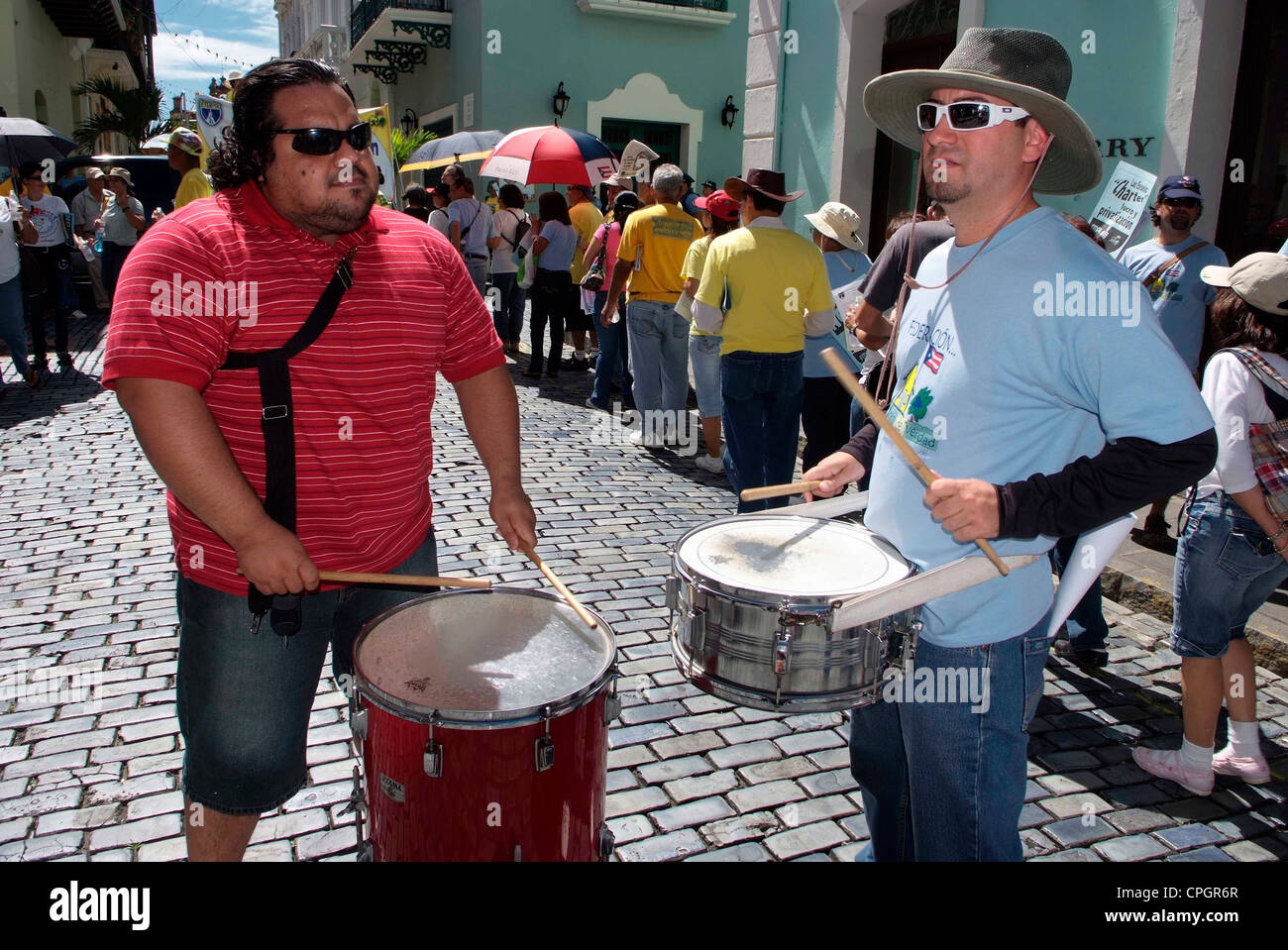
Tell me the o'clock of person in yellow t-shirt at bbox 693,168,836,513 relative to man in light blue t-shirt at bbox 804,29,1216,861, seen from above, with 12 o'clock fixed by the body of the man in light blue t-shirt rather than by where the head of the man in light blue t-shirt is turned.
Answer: The person in yellow t-shirt is roughly at 4 o'clock from the man in light blue t-shirt.

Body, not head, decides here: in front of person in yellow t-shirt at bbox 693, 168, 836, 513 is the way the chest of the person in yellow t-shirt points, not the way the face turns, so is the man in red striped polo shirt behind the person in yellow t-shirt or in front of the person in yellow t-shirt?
behind

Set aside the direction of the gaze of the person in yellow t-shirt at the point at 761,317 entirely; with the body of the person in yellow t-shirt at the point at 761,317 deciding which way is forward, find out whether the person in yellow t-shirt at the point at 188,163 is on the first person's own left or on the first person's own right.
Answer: on the first person's own left

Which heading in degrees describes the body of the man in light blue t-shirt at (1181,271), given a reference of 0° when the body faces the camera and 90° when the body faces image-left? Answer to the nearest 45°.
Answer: approximately 0°

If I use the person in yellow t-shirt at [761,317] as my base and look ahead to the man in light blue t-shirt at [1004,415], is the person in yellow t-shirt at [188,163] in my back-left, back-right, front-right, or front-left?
back-right

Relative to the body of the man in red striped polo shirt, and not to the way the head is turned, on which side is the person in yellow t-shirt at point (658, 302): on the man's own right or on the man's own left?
on the man's own left

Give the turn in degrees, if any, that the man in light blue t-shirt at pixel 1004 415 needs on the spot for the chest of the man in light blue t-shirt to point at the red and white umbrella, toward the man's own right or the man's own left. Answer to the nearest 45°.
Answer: approximately 90° to the man's own right

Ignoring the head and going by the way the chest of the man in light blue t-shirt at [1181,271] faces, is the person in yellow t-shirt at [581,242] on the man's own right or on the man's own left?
on the man's own right

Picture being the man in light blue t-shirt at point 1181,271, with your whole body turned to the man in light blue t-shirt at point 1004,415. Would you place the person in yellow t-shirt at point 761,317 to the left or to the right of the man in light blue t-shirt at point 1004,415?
right

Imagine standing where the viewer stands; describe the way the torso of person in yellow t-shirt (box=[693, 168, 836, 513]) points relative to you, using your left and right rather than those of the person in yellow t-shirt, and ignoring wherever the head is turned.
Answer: facing away from the viewer

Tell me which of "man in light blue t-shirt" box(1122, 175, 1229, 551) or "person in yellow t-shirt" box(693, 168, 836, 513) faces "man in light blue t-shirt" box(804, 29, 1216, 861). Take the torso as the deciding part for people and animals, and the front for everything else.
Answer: "man in light blue t-shirt" box(1122, 175, 1229, 551)

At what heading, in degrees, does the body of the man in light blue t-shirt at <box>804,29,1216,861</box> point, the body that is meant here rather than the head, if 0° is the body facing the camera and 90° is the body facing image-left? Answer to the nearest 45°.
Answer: approximately 45°

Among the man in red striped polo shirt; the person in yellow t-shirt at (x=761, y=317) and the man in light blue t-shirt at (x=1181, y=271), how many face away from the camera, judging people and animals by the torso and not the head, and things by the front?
1

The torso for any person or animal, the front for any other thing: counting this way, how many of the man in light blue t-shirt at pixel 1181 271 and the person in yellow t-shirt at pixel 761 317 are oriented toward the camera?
1

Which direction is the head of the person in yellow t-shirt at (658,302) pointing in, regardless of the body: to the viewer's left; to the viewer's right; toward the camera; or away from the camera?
away from the camera
